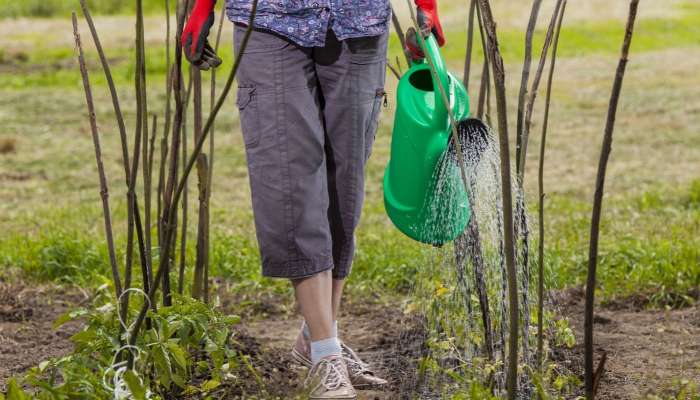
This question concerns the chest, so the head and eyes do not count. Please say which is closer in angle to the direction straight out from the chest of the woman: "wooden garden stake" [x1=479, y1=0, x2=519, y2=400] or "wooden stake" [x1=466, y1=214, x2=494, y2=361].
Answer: the wooden garden stake

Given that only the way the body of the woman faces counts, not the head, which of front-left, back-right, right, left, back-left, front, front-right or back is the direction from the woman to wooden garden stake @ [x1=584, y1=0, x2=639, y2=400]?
front-left

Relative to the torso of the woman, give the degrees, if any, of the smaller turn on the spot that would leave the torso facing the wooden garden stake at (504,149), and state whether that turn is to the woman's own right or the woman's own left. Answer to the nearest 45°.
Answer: approximately 45° to the woman's own left

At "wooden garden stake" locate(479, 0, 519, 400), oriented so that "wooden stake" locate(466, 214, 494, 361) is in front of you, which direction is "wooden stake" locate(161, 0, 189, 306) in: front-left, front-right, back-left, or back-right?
front-left

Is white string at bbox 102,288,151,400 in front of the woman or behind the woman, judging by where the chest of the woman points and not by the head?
in front

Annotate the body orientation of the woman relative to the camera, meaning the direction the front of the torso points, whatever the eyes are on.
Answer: toward the camera

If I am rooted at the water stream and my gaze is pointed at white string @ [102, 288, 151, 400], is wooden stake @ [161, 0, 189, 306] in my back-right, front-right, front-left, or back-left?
front-right

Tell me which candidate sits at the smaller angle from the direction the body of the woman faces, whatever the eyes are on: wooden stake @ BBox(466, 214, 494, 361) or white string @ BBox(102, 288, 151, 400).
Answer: the white string

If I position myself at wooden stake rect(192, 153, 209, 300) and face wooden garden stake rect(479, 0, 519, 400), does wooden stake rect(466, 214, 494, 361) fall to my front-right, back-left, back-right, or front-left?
front-left

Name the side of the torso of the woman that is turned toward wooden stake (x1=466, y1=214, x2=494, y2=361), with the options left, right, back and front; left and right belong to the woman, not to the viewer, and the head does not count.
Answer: left
